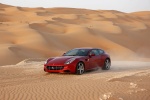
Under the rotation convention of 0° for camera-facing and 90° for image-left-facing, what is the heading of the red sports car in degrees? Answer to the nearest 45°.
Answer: approximately 45°
